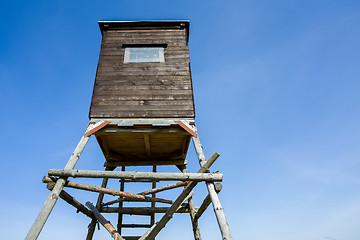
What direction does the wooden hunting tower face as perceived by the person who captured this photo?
facing the viewer
